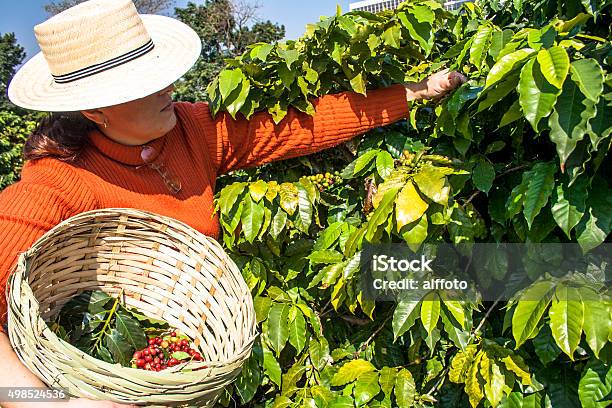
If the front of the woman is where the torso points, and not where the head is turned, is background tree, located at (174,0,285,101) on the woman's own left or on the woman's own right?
on the woman's own left

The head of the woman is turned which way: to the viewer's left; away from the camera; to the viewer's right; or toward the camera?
to the viewer's right

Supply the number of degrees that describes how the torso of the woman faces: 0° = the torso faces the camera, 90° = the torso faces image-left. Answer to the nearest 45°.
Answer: approximately 315°

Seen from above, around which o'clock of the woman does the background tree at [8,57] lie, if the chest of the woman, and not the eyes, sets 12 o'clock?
The background tree is roughly at 7 o'clock from the woman.
